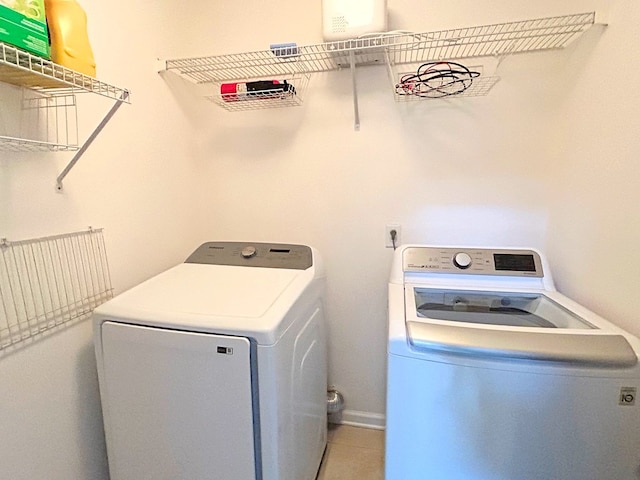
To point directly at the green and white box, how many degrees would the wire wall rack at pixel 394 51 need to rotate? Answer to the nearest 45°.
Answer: approximately 45° to its right

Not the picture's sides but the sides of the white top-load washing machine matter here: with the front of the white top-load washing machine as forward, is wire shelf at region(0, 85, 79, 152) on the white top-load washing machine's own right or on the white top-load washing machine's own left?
on the white top-load washing machine's own right

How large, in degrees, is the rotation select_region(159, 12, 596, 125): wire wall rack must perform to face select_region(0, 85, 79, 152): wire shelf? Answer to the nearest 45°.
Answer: approximately 45° to its right

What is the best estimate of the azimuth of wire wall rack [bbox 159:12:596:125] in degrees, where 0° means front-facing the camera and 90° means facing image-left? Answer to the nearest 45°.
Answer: approximately 0°

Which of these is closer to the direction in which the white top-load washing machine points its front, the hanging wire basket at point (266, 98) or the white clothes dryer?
the white clothes dryer

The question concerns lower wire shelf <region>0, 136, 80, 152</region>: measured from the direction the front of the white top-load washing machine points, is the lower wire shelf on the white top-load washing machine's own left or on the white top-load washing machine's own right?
on the white top-load washing machine's own right

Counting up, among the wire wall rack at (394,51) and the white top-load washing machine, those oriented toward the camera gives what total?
2

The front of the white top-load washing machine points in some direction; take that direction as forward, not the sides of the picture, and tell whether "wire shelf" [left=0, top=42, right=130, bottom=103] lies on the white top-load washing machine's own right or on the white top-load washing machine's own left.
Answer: on the white top-load washing machine's own right

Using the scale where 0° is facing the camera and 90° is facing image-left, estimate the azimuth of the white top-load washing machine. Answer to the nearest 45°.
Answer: approximately 0°

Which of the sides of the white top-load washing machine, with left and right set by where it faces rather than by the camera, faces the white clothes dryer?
right
